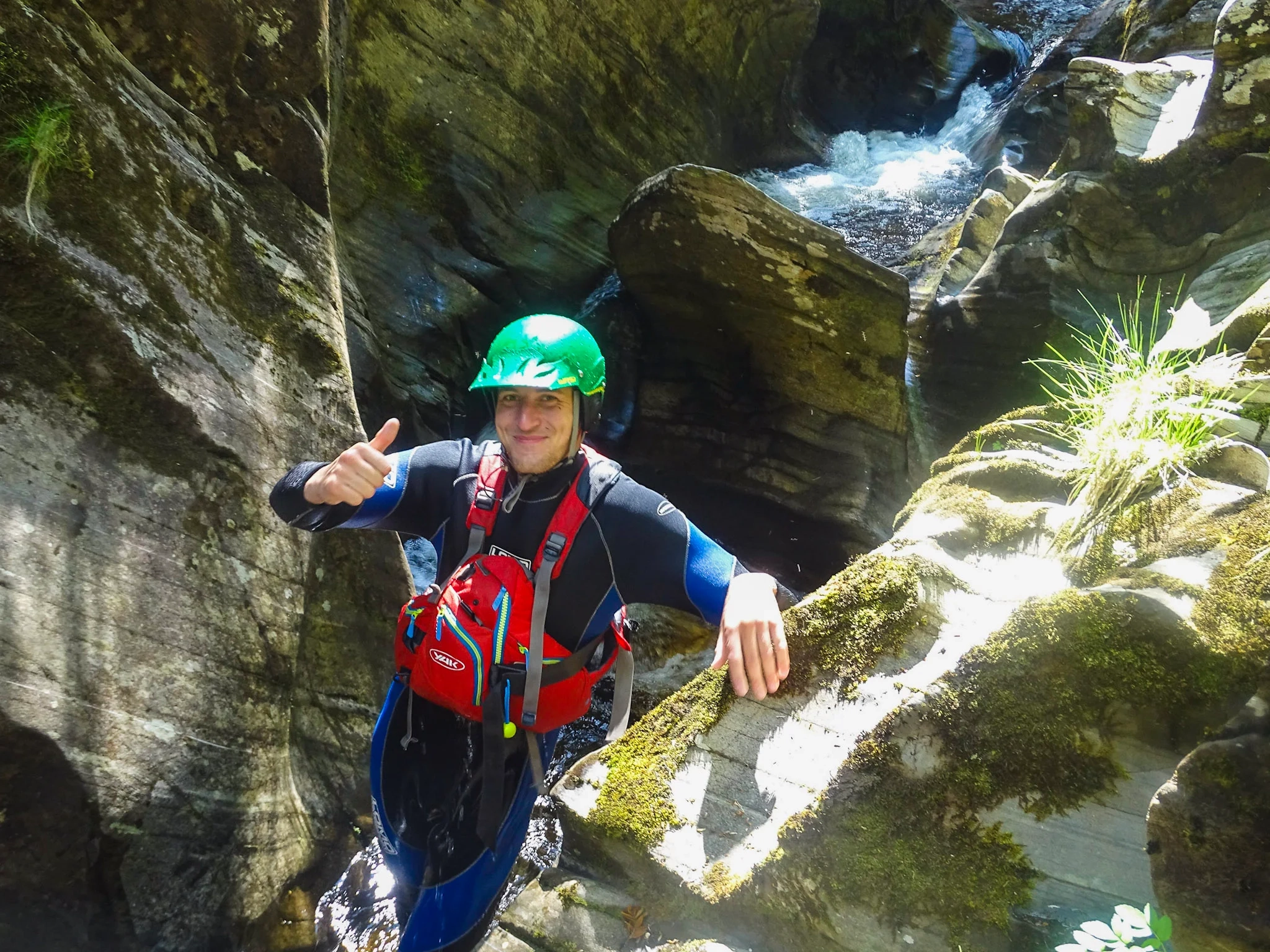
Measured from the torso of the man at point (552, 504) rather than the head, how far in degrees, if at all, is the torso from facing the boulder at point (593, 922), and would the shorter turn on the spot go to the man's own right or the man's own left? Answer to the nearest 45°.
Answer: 0° — they already face it

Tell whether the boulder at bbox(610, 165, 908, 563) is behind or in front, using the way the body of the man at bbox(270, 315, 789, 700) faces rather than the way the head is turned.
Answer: behind

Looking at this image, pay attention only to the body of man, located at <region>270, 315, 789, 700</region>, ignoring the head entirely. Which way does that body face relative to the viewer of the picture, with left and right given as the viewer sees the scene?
facing the viewer

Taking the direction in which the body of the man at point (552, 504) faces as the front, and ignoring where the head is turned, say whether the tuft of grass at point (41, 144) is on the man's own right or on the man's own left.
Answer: on the man's own right

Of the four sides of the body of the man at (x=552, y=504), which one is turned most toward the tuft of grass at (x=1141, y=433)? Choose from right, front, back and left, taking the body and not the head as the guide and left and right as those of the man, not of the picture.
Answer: left

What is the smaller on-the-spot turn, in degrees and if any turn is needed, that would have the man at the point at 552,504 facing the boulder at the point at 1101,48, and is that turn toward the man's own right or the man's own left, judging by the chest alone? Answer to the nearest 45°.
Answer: approximately 135° to the man's own left
